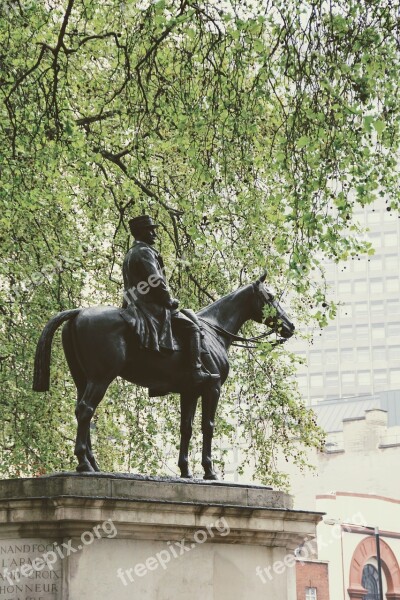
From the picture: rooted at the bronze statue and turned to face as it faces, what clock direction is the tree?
The tree is roughly at 9 o'clock from the bronze statue.

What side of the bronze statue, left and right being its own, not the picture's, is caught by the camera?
right
